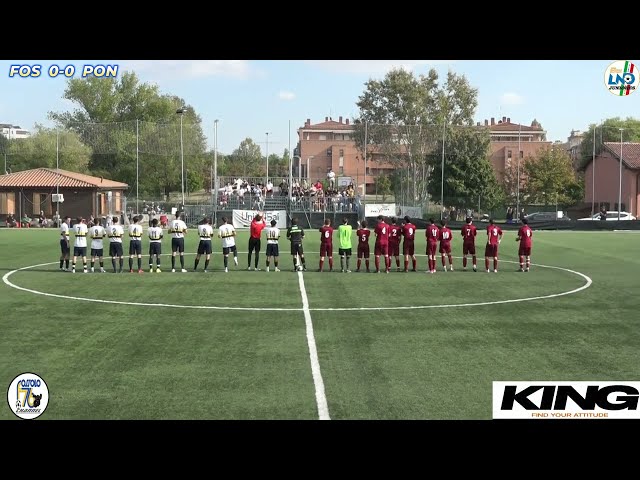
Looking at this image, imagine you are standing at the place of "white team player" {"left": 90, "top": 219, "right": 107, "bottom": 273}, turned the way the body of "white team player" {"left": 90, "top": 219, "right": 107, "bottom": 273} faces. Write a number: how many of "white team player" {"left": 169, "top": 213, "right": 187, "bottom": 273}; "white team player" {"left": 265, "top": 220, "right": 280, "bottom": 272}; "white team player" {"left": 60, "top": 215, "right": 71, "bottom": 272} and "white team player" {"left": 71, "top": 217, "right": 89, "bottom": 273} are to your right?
2
